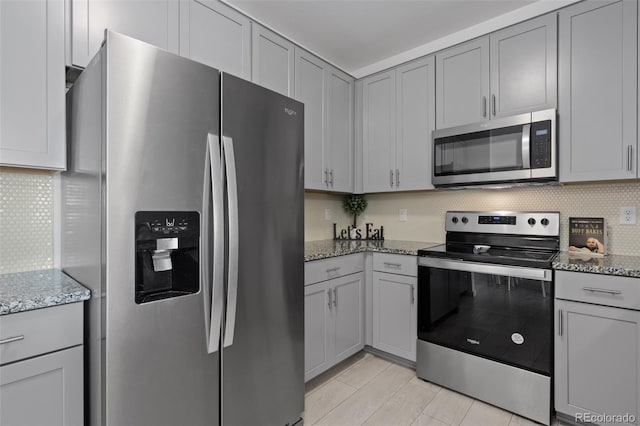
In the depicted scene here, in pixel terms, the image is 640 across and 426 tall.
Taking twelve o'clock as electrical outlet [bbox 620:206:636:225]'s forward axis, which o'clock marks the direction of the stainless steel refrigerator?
The stainless steel refrigerator is roughly at 1 o'clock from the electrical outlet.

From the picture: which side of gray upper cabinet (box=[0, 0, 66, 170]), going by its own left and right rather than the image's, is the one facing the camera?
front

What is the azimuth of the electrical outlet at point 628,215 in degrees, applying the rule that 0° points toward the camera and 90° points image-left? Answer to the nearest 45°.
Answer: approximately 0°

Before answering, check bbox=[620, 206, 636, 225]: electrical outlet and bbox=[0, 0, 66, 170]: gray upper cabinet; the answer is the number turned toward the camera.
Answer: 2

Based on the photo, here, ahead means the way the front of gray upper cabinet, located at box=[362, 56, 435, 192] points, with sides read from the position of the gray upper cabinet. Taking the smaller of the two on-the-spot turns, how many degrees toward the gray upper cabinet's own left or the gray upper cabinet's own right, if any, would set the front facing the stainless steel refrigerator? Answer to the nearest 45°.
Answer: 0° — it already faces it

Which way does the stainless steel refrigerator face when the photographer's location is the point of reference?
facing the viewer and to the right of the viewer

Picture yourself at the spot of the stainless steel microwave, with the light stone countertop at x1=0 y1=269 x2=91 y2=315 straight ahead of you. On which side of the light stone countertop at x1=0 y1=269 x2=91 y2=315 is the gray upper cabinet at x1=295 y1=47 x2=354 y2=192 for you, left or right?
right
